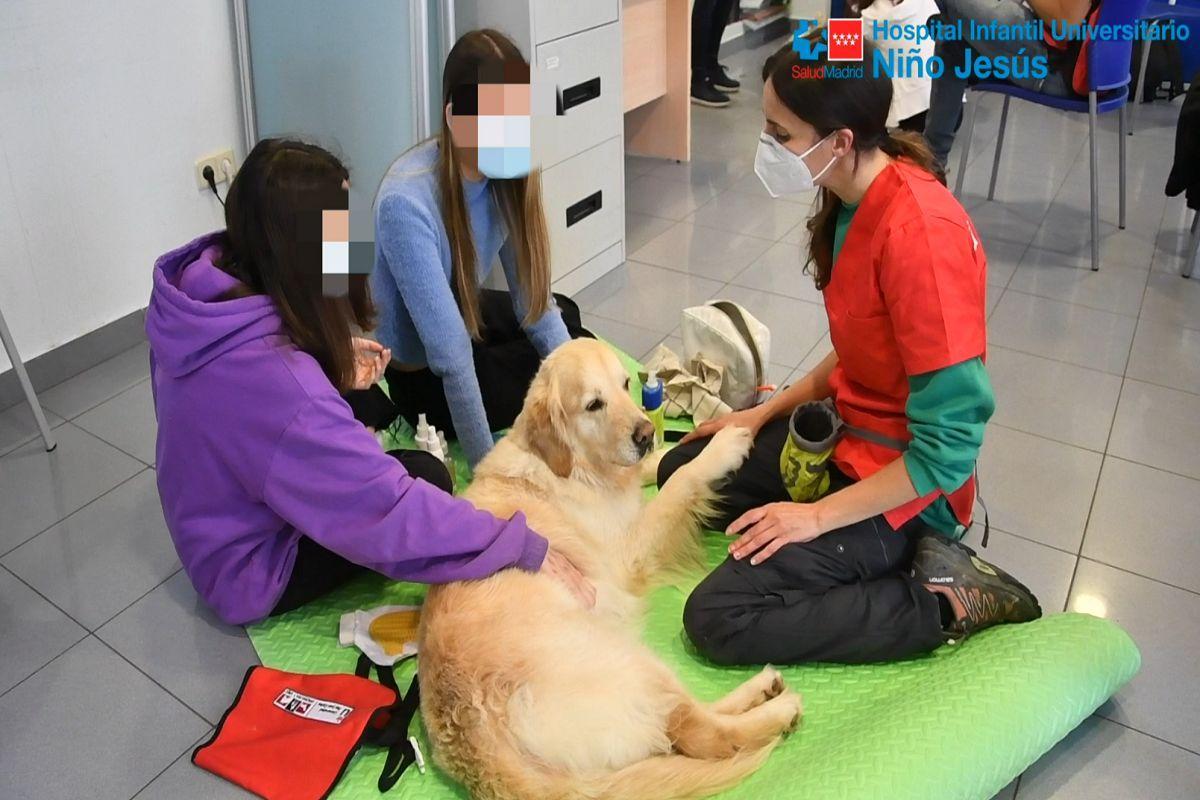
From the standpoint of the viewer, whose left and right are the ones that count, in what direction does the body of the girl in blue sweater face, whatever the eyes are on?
facing the viewer and to the right of the viewer

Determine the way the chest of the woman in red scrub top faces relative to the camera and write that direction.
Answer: to the viewer's left

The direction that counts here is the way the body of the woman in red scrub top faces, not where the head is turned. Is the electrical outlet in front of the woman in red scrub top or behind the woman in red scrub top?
in front

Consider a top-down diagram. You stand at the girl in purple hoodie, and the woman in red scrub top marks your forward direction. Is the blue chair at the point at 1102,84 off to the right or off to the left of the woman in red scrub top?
left

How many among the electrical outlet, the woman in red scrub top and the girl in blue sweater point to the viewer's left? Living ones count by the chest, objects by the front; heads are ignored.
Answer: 1

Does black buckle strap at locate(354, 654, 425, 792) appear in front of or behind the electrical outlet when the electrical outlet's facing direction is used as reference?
in front

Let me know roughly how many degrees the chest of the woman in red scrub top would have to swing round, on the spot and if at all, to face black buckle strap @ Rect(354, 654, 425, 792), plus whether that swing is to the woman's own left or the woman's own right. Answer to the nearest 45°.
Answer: approximately 45° to the woman's own left

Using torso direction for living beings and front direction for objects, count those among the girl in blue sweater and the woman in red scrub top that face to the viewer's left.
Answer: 1

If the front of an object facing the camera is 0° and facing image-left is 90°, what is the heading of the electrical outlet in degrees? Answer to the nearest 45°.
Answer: approximately 315°

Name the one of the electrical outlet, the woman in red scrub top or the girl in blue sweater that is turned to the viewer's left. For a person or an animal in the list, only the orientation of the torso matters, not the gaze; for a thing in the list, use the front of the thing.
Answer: the woman in red scrub top

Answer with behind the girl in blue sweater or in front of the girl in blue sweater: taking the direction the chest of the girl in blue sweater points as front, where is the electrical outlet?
behind

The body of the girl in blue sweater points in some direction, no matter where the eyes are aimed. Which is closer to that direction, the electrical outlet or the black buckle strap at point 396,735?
the black buckle strap

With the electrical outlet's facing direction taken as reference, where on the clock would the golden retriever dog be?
The golden retriever dog is roughly at 1 o'clock from the electrical outlet.

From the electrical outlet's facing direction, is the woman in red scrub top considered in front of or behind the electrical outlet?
in front

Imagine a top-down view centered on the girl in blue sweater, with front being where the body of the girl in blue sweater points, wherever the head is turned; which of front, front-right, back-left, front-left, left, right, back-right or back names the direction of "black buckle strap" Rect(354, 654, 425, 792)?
front-right
